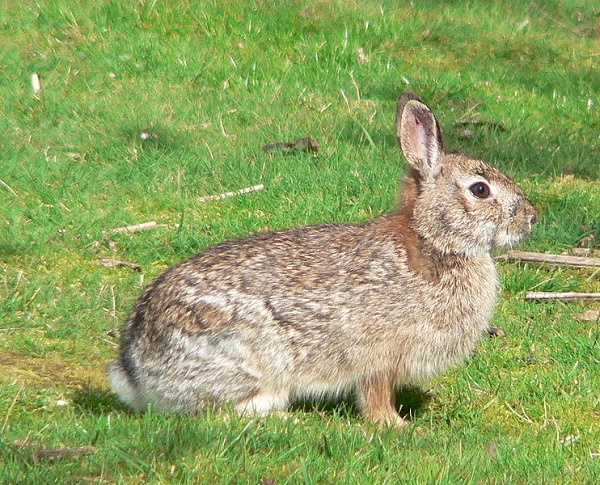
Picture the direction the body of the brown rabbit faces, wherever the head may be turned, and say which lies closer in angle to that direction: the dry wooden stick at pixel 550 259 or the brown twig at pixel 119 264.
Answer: the dry wooden stick

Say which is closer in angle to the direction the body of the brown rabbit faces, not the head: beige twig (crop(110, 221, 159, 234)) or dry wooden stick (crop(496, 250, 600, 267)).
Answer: the dry wooden stick

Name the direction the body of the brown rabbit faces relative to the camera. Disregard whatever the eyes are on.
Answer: to the viewer's right

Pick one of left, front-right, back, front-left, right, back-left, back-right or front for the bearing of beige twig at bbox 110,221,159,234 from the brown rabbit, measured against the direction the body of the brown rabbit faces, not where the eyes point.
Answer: back-left

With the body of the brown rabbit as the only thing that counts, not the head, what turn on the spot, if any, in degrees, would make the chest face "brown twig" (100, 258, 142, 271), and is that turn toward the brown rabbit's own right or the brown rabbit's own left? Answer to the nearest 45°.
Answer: approximately 135° to the brown rabbit's own left

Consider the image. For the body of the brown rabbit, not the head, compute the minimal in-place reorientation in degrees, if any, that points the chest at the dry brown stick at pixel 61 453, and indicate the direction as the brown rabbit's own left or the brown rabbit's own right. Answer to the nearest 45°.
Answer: approximately 135° to the brown rabbit's own right
